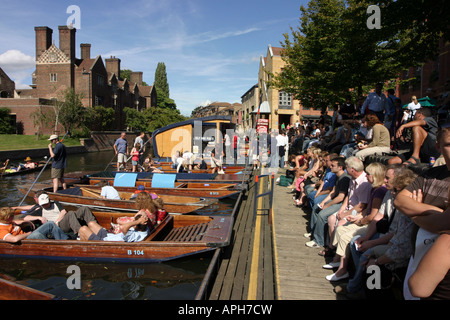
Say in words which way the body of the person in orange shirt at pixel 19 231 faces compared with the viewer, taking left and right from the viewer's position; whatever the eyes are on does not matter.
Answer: facing to the right of the viewer

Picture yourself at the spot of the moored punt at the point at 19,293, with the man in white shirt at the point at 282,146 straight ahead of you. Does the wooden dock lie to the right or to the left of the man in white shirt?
right

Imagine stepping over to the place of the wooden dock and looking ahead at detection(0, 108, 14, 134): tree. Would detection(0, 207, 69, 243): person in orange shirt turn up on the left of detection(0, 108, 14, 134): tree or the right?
left

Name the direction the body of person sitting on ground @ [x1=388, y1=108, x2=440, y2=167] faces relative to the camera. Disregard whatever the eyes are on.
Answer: to the viewer's left
